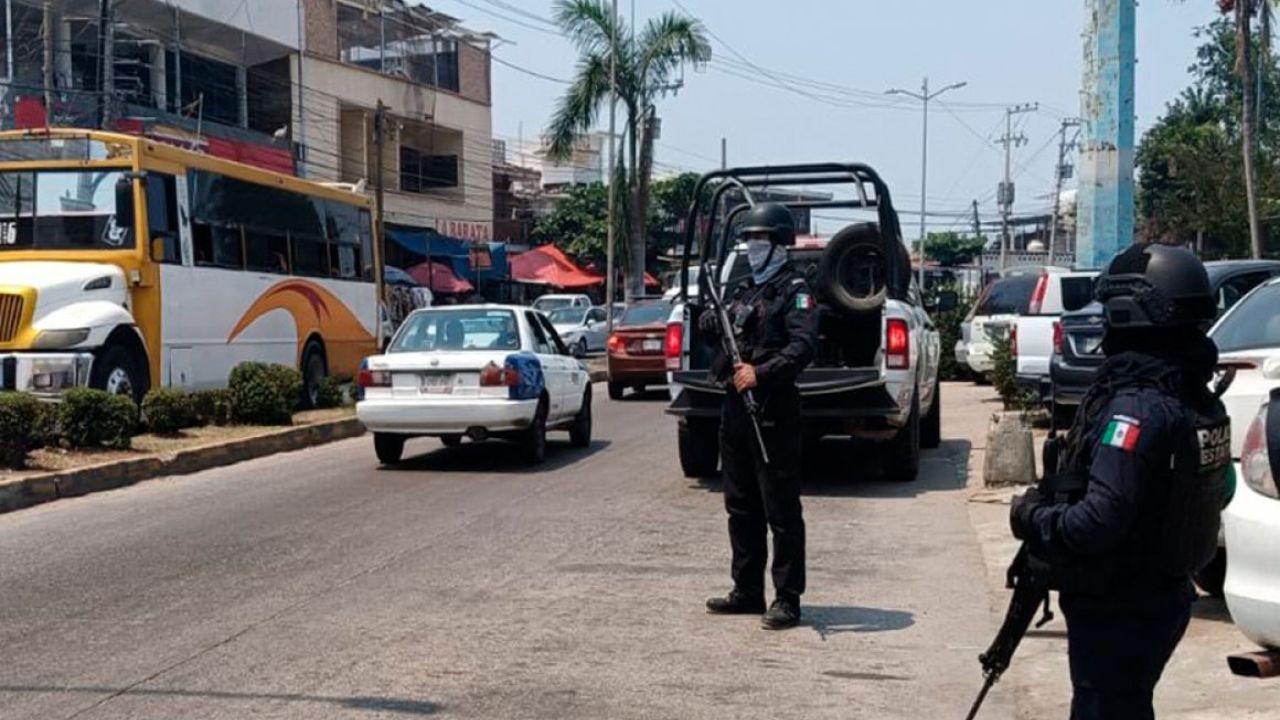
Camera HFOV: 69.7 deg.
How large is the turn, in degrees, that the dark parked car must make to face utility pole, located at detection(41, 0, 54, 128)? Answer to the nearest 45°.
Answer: approximately 135° to its left

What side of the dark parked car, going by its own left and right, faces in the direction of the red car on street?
left

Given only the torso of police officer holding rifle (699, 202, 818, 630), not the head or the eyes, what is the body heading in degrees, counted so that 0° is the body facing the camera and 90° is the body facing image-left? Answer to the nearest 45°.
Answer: approximately 45°

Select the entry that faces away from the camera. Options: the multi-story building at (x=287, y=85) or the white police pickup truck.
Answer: the white police pickup truck

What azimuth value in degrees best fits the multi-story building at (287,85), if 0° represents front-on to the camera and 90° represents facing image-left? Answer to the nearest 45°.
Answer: approximately 315°

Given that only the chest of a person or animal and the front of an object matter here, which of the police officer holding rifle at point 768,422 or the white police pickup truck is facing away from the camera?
the white police pickup truck

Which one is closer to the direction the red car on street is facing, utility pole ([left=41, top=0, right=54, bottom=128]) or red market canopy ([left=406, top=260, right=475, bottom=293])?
the red market canopy

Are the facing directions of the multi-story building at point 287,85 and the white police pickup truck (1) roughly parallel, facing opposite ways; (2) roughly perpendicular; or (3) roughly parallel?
roughly perpendicular

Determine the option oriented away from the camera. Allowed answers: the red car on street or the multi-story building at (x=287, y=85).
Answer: the red car on street

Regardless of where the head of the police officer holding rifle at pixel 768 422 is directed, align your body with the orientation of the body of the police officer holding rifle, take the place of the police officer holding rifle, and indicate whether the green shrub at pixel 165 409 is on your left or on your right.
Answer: on your right

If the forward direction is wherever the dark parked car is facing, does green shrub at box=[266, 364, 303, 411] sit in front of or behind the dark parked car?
behind

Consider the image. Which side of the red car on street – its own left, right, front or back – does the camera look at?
back

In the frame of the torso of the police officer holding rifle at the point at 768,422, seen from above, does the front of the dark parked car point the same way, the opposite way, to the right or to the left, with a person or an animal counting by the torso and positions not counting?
the opposite way

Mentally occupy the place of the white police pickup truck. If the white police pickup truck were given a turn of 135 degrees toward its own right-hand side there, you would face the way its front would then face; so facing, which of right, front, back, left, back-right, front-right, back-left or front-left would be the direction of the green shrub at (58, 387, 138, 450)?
back-right
